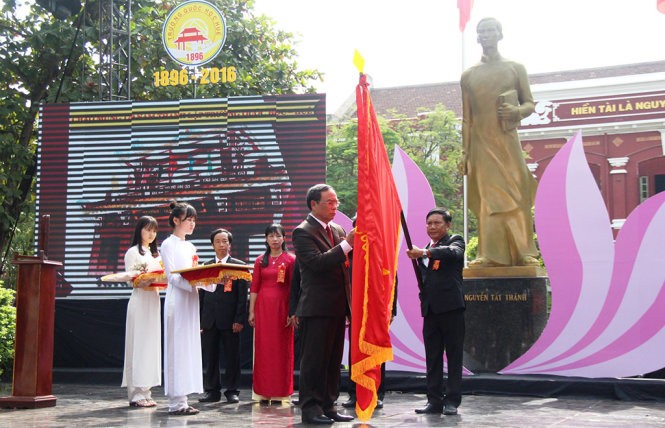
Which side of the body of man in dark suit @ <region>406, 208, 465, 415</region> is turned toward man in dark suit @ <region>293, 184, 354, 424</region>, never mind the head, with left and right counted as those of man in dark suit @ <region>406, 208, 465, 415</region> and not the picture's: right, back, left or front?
front

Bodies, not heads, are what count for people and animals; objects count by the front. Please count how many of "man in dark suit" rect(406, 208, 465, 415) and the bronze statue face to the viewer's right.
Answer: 0

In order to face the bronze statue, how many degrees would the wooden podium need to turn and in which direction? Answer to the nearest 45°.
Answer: approximately 45° to its left

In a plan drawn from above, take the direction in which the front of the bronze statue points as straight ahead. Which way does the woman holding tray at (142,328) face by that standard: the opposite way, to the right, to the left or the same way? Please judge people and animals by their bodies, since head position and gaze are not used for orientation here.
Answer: to the left

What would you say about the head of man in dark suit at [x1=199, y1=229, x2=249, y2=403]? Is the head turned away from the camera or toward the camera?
toward the camera

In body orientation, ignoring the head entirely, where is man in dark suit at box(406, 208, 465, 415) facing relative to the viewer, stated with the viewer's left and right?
facing the viewer and to the left of the viewer

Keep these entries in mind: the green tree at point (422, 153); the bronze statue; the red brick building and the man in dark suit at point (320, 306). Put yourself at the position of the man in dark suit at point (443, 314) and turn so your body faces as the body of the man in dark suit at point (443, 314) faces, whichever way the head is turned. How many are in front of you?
1

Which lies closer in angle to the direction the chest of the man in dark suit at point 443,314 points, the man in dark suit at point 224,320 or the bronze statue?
the man in dark suit

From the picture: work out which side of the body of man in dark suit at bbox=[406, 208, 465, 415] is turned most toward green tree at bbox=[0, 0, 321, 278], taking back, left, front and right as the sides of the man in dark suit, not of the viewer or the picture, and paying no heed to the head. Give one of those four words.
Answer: right

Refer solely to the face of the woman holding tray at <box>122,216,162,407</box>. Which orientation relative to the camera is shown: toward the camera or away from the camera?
toward the camera
